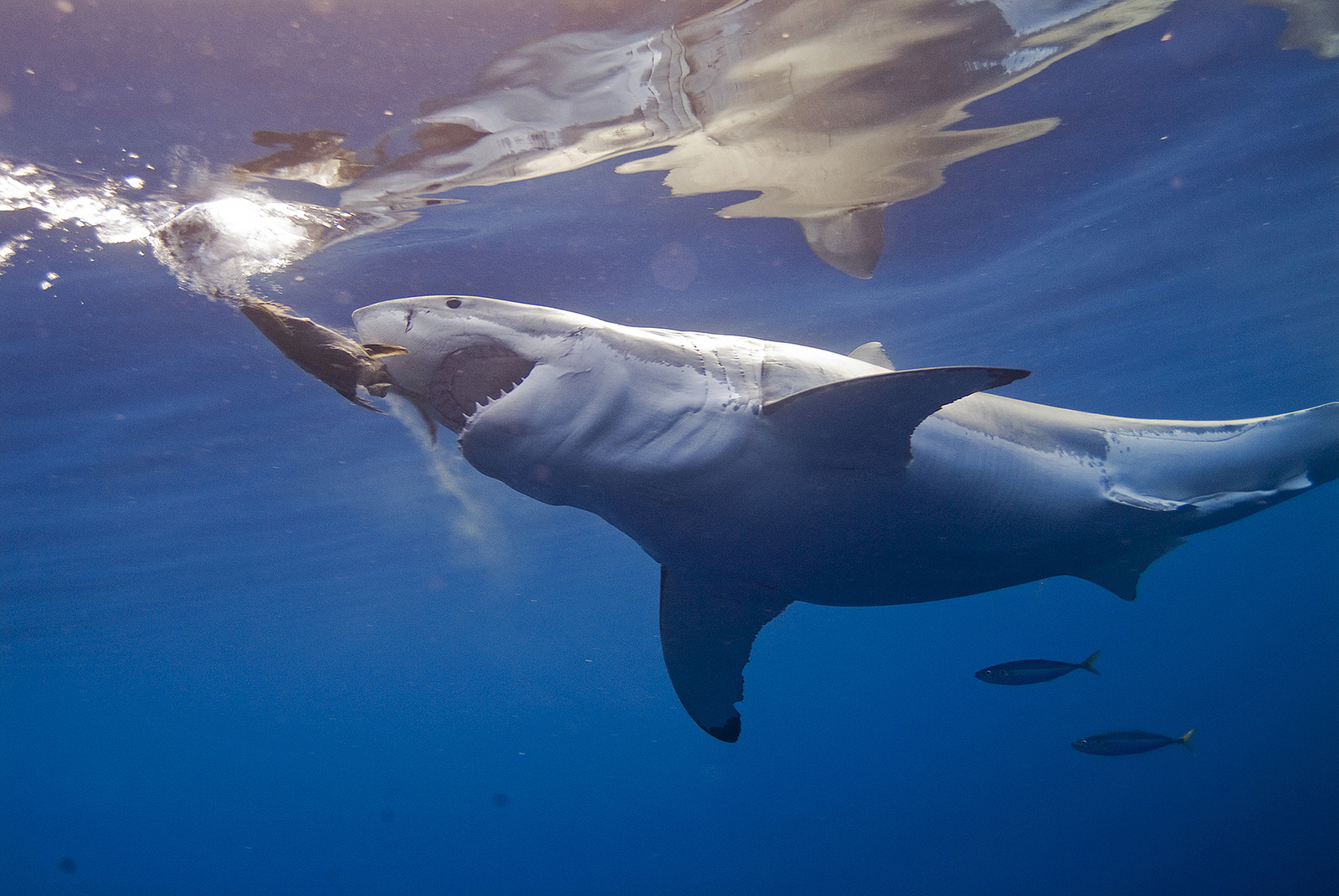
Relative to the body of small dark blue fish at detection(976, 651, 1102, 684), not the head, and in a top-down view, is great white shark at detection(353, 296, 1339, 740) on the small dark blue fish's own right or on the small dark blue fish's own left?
on the small dark blue fish's own left

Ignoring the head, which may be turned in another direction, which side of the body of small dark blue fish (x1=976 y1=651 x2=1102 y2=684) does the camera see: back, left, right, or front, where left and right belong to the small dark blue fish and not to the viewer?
left

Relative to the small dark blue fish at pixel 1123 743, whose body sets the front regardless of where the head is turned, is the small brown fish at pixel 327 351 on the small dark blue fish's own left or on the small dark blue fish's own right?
on the small dark blue fish's own left

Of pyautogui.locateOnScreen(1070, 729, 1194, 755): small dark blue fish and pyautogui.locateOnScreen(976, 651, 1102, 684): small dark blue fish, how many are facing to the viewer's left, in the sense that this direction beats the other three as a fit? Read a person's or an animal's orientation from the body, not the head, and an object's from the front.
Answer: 2

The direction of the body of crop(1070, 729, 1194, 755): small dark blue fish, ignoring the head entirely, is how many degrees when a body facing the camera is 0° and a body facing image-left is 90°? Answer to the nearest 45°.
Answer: approximately 90°
